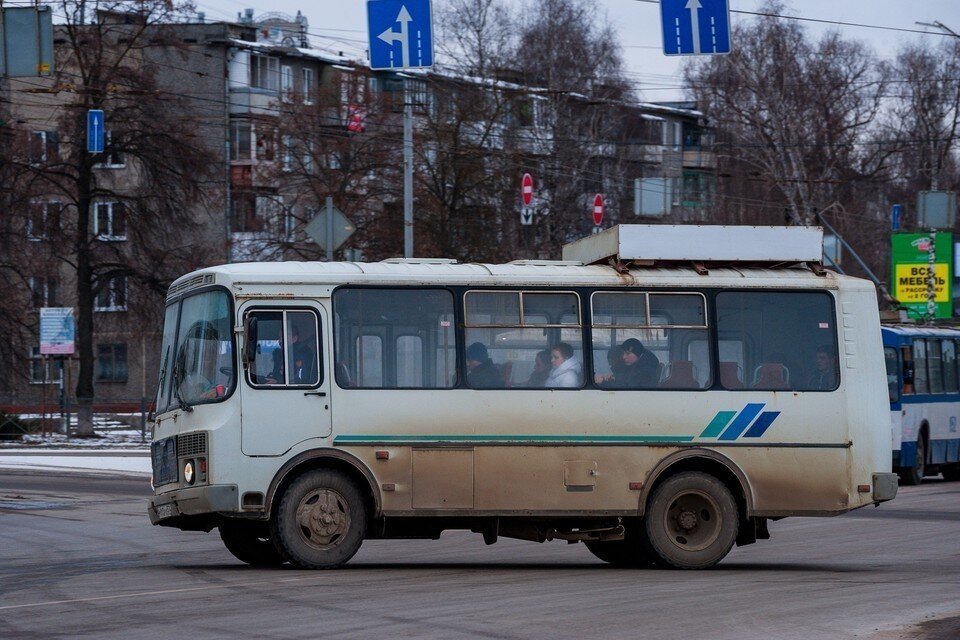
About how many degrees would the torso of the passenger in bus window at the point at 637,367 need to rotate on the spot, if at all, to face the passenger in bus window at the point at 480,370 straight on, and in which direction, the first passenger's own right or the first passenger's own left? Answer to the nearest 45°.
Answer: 0° — they already face them

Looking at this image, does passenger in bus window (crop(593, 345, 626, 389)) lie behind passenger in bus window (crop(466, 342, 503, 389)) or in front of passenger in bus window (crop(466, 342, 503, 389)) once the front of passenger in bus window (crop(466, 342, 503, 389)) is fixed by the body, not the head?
behind

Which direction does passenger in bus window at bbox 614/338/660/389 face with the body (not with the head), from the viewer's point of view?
to the viewer's left

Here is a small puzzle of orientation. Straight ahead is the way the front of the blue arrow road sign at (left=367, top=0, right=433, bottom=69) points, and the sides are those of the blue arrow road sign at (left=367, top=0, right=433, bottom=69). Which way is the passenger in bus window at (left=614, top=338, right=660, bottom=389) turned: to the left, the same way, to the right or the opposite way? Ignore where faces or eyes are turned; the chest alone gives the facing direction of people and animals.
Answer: to the right

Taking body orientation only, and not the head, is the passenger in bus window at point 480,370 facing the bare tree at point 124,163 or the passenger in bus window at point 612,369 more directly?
the bare tree

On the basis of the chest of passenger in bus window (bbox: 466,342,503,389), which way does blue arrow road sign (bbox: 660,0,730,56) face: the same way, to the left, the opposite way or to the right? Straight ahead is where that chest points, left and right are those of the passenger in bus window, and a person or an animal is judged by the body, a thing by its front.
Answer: to the left

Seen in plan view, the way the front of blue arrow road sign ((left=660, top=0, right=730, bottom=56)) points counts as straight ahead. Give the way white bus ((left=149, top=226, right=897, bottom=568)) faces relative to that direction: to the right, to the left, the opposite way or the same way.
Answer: to the right

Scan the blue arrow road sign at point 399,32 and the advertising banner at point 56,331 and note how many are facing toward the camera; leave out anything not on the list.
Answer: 2

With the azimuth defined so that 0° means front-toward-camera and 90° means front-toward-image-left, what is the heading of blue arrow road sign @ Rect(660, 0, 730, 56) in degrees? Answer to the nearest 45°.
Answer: approximately 0°

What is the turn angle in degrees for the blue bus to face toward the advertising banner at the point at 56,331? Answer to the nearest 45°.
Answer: approximately 45° to its right

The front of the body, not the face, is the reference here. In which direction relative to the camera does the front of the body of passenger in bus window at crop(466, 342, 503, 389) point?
to the viewer's left
